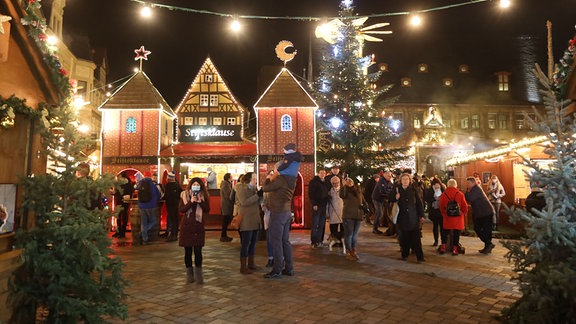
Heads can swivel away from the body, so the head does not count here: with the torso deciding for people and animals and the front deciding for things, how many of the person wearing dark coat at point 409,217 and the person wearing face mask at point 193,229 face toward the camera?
2

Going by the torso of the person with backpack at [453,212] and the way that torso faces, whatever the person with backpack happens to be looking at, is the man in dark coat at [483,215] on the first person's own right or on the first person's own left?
on the first person's own right

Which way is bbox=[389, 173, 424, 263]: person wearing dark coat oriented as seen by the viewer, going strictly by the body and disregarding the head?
toward the camera

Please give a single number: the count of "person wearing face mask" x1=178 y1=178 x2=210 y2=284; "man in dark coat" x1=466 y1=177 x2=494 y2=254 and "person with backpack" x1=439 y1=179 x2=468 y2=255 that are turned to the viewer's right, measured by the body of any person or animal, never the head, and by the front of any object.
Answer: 0

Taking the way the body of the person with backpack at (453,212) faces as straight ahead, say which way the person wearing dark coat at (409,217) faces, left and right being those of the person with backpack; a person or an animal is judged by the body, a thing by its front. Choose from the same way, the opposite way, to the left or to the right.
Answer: the opposite way

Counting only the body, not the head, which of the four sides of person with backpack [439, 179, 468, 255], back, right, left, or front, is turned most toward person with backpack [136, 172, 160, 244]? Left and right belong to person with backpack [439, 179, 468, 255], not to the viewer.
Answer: left

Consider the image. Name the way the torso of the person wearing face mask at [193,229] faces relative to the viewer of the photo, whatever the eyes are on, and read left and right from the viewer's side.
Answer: facing the viewer

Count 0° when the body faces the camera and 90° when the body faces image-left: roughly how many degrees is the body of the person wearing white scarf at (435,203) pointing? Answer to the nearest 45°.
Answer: approximately 315°

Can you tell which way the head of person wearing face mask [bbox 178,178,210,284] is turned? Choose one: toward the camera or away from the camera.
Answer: toward the camera

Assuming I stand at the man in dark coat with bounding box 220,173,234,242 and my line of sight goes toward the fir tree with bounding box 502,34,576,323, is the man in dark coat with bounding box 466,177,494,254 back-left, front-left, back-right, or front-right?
front-left

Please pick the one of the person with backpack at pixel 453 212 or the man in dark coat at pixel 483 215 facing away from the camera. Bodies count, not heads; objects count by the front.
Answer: the person with backpack
